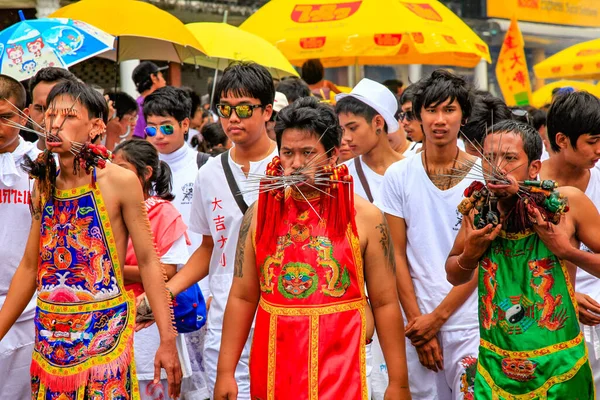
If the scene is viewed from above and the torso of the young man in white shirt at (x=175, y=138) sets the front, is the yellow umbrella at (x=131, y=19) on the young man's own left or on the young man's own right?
on the young man's own right

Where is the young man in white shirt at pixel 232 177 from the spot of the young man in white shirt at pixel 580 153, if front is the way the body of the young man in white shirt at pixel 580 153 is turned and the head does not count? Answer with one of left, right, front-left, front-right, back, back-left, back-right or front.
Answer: back-right

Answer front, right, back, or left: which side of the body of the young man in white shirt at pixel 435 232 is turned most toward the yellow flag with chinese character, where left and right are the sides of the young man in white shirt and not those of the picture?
back

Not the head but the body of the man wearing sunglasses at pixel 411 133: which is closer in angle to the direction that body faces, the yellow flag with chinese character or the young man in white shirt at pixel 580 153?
the young man in white shirt

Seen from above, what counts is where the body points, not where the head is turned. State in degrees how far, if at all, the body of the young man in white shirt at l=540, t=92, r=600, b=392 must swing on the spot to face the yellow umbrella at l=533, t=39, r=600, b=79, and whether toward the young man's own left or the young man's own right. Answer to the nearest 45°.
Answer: approximately 135° to the young man's own left

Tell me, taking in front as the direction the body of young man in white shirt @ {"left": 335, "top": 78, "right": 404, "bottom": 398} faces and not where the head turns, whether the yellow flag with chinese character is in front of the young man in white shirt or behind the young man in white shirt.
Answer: behind

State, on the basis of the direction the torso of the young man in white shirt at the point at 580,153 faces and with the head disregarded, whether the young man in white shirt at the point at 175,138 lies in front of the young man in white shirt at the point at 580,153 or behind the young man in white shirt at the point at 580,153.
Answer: in front

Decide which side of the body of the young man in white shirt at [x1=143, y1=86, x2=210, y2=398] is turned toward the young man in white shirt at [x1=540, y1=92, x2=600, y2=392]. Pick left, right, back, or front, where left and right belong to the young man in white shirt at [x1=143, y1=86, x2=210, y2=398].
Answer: left
